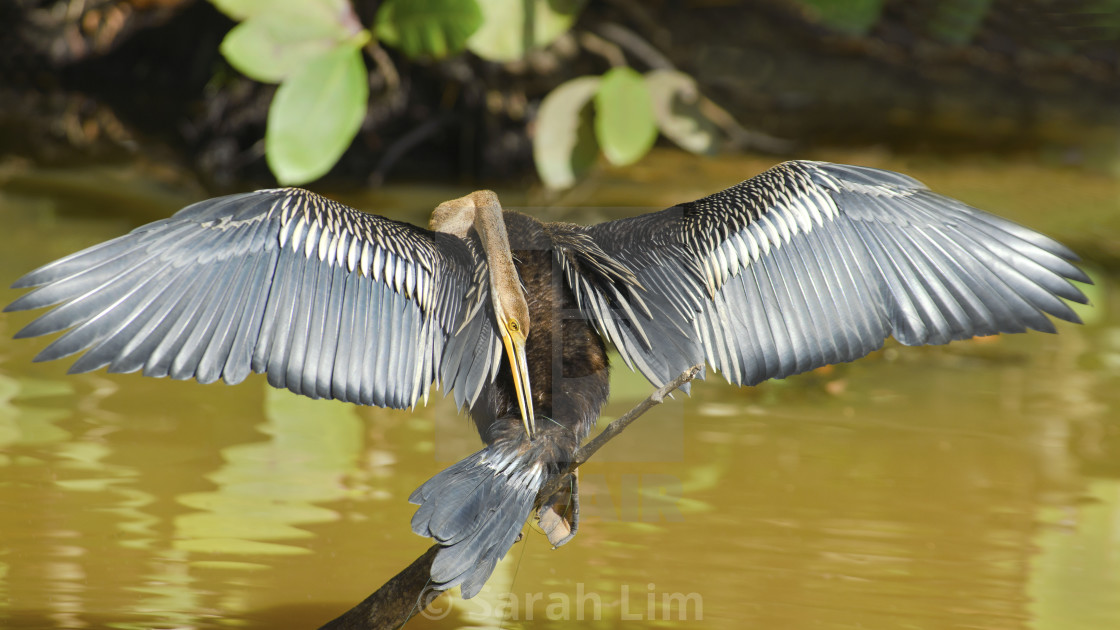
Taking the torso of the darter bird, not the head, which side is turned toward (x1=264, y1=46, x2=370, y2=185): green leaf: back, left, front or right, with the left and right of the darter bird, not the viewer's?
front

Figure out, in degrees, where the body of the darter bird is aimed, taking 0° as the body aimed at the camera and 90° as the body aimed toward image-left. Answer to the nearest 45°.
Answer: approximately 180°

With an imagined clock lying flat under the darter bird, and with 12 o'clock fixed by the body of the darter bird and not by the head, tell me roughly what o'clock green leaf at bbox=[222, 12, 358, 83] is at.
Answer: The green leaf is roughly at 11 o'clock from the darter bird.

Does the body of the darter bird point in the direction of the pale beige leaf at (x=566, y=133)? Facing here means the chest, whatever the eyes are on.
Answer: yes
